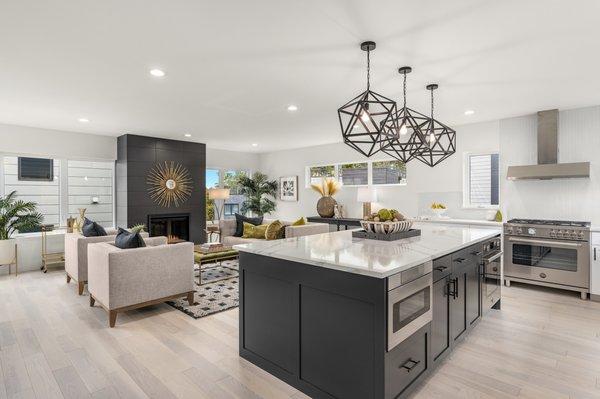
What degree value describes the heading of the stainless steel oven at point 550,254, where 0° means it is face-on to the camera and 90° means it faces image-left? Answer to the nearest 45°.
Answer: approximately 45°

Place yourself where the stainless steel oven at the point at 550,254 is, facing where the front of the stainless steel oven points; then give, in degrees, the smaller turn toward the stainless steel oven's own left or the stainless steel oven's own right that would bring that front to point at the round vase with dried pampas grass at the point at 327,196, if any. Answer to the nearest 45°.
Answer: approximately 45° to the stainless steel oven's own right

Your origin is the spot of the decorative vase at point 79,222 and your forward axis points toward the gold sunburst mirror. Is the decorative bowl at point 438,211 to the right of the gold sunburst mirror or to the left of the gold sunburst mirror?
right

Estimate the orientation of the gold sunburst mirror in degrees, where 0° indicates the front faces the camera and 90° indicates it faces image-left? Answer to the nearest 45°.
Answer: approximately 0°

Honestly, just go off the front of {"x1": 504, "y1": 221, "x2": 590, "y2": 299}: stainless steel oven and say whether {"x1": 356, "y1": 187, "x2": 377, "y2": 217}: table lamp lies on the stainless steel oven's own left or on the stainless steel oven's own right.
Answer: on the stainless steel oven's own right

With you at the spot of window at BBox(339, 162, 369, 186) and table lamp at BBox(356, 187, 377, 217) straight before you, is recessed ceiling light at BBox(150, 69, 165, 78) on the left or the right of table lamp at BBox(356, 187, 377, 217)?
right

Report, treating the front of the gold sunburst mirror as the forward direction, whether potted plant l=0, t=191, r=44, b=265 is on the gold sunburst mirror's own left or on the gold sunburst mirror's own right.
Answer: on the gold sunburst mirror's own right

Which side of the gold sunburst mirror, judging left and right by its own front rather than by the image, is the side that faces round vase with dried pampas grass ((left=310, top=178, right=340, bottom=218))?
left

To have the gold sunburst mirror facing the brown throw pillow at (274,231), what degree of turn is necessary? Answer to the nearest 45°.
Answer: approximately 45° to its left

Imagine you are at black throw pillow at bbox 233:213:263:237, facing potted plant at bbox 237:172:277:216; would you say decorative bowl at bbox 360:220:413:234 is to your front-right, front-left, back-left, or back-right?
back-right

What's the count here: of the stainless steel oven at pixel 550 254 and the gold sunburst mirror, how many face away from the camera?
0

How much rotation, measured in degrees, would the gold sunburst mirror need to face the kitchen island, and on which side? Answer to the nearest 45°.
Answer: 0° — it already faces it

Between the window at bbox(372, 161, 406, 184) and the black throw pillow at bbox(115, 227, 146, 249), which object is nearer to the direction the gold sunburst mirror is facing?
the black throw pillow

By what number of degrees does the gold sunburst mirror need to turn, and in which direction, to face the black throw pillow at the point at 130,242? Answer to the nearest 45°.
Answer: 0° — it already faces it
